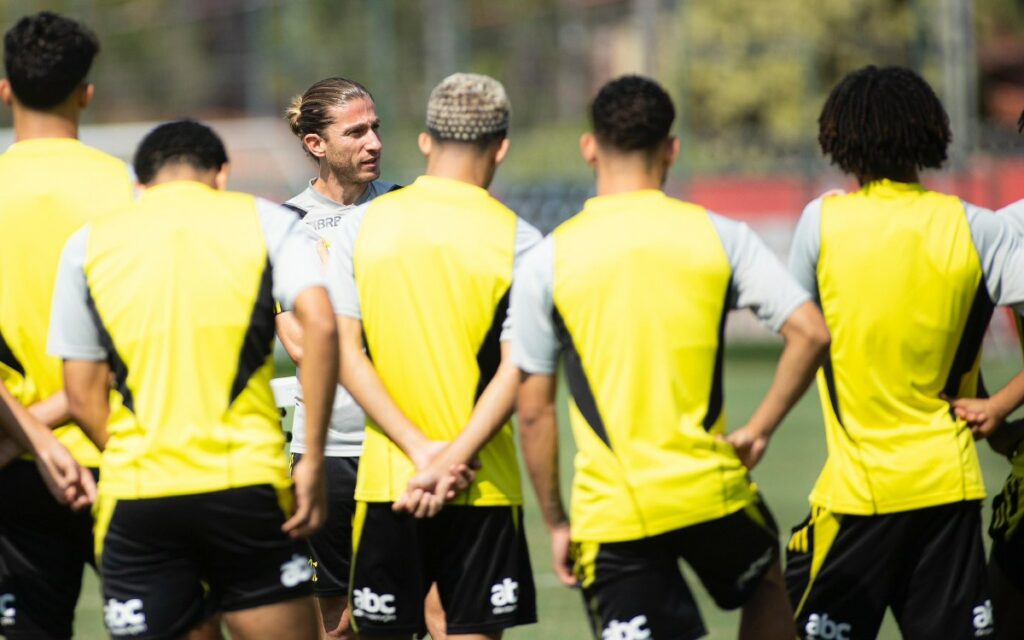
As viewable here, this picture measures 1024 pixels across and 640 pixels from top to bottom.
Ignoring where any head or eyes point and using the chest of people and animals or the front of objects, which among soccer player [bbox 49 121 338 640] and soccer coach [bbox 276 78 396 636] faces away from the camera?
soccer player [bbox 49 121 338 640]

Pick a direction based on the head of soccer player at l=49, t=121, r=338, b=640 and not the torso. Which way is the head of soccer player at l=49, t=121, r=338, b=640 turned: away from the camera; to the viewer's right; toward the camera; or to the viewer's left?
away from the camera

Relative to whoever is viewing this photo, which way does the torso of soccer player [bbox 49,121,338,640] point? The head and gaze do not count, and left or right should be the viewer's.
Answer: facing away from the viewer

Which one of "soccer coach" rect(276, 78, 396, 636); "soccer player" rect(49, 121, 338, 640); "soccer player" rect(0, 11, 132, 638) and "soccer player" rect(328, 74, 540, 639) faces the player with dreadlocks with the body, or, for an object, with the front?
"soccer coach" rect(276, 78, 396, 636)

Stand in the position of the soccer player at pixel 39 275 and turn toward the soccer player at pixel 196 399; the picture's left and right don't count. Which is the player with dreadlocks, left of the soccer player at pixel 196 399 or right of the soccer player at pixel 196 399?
left

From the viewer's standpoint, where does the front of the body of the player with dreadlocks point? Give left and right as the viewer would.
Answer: facing away from the viewer

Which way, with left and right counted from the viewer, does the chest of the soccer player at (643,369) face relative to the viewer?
facing away from the viewer

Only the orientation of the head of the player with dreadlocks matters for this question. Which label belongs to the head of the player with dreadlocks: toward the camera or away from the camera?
away from the camera

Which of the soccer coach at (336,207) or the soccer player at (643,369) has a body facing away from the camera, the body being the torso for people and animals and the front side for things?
the soccer player at (643,369)

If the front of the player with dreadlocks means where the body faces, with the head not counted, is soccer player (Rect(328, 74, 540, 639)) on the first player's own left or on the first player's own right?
on the first player's own left

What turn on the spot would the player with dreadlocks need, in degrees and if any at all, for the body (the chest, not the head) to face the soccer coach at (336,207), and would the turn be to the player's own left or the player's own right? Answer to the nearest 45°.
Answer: approximately 90° to the player's own left

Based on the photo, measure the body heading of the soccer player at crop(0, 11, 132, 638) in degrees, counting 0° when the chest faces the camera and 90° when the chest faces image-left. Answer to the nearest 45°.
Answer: approximately 180°

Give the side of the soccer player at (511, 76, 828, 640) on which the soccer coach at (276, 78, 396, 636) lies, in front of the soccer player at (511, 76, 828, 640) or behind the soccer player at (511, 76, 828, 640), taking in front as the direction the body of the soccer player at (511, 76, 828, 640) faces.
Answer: in front

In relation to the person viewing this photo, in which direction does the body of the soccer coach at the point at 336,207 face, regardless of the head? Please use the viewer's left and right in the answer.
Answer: facing the viewer and to the right of the viewer

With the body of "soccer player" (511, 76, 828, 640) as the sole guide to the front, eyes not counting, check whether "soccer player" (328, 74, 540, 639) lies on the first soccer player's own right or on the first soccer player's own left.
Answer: on the first soccer player's own left

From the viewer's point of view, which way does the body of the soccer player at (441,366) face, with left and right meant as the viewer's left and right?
facing away from the viewer
